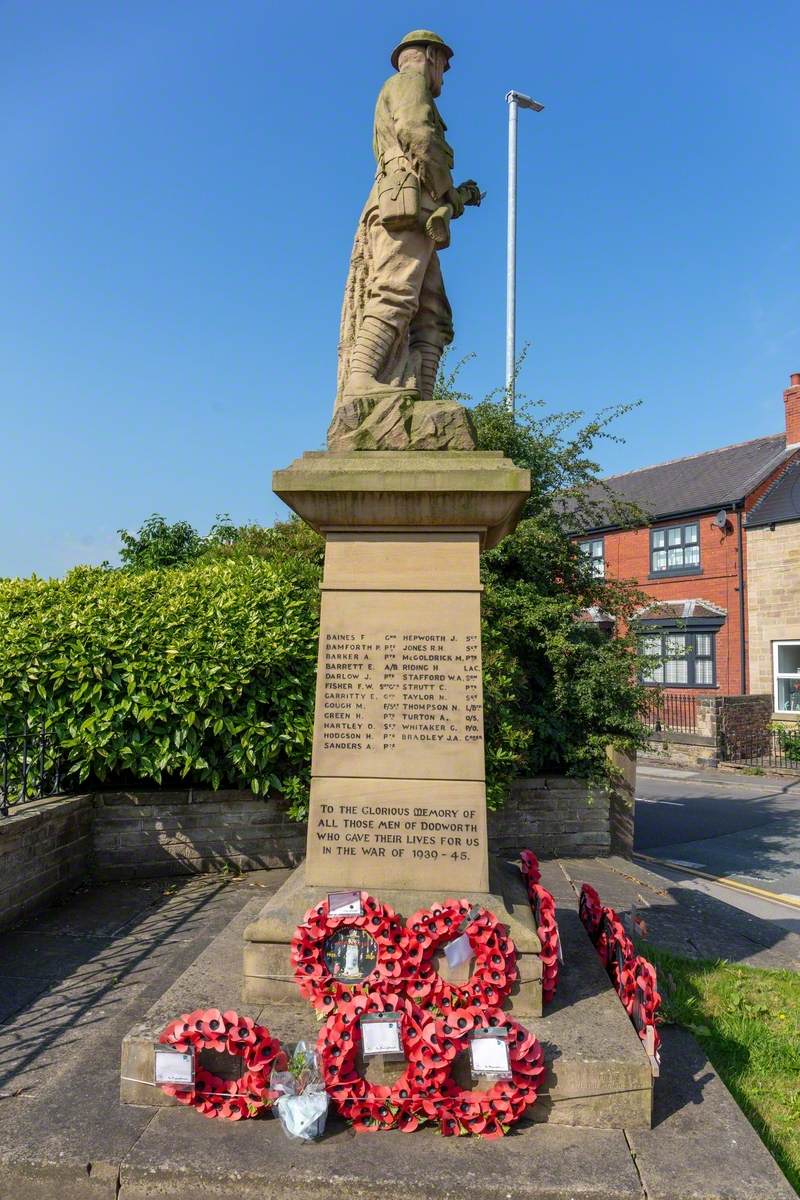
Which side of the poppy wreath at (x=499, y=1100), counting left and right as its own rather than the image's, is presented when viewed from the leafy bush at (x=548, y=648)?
back

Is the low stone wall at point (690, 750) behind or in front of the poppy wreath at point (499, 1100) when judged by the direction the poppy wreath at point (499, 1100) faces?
behind

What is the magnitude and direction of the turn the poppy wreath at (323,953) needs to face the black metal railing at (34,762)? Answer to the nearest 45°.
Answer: approximately 135° to its right

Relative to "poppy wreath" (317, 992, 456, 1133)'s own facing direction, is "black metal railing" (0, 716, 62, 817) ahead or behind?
behind

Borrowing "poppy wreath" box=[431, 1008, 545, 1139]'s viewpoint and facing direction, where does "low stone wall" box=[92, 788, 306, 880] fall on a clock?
The low stone wall is roughly at 5 o'clock from the poppy wreath.

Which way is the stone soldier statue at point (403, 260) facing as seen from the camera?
to the viewer's right

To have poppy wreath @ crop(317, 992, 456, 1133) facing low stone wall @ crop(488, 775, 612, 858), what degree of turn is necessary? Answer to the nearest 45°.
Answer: approximately 180°

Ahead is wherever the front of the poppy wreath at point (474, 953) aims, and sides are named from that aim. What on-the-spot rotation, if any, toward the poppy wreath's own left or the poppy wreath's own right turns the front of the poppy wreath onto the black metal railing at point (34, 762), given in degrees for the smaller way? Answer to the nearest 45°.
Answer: approximately 135° to the poppy wreath's own right

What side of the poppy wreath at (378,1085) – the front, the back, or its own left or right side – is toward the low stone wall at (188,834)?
back
